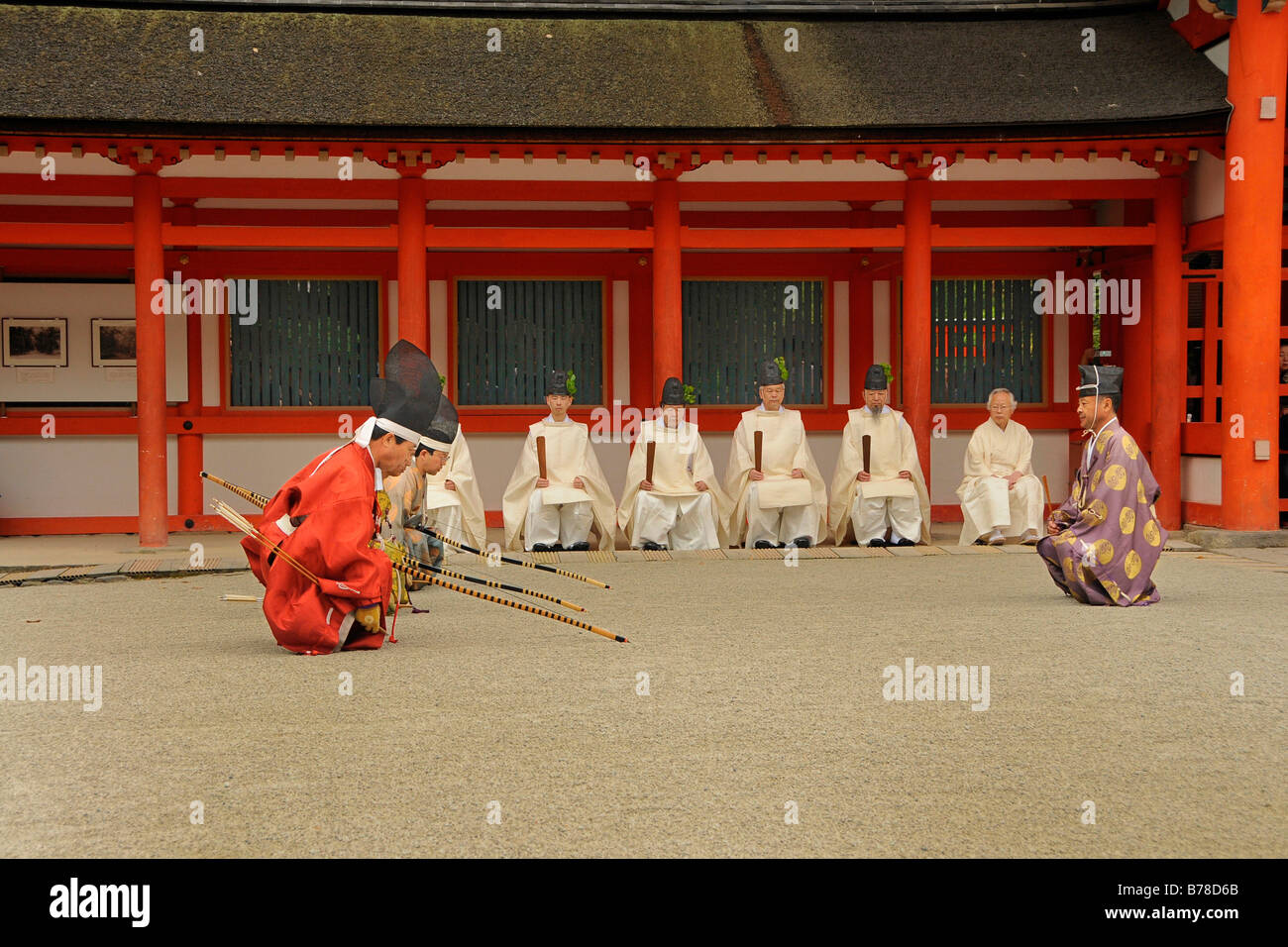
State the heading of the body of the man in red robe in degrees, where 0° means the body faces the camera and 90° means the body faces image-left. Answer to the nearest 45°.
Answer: approximately 270°

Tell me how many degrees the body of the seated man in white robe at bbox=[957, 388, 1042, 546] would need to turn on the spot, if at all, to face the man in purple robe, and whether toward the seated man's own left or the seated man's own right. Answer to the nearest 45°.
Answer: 0° — they already face them

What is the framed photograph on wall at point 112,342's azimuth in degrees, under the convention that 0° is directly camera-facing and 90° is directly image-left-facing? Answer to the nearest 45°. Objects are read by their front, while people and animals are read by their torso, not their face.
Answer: approximately 0°

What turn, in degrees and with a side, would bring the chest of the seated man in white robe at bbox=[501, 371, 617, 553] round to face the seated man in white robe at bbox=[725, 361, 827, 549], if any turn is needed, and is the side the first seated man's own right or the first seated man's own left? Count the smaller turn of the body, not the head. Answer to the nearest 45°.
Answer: approximately 90° to the first seated man's own left

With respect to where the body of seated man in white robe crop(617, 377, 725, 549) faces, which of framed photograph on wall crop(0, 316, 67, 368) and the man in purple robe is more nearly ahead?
the man in purple robe

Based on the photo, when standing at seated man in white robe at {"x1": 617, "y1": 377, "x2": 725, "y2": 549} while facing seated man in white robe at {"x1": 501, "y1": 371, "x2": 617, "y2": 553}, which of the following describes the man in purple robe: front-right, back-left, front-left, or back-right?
back-left

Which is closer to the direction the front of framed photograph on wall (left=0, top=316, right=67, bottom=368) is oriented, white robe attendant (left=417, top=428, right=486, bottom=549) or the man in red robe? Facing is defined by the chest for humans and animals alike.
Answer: the man in red robe

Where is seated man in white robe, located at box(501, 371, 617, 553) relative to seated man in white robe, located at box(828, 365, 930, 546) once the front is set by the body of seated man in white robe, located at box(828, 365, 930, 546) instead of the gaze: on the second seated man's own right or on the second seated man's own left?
on the second seated man's own right
